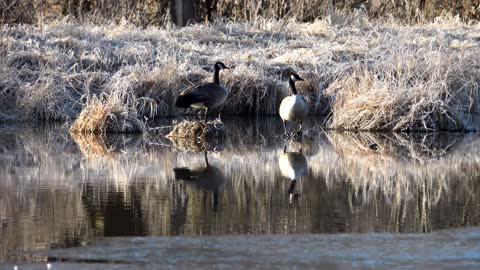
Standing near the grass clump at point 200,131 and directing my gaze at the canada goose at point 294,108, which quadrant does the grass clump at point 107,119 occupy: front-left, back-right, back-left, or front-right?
back-left

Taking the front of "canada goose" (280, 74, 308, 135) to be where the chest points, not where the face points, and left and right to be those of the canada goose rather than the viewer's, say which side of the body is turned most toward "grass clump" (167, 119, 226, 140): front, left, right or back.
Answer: right

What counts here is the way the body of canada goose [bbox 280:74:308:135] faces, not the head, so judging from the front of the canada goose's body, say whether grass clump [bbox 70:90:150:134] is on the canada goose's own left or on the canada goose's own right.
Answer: on the canada goose's own right

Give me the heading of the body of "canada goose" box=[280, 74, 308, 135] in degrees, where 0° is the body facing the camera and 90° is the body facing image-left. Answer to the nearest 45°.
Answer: approximately 0°
